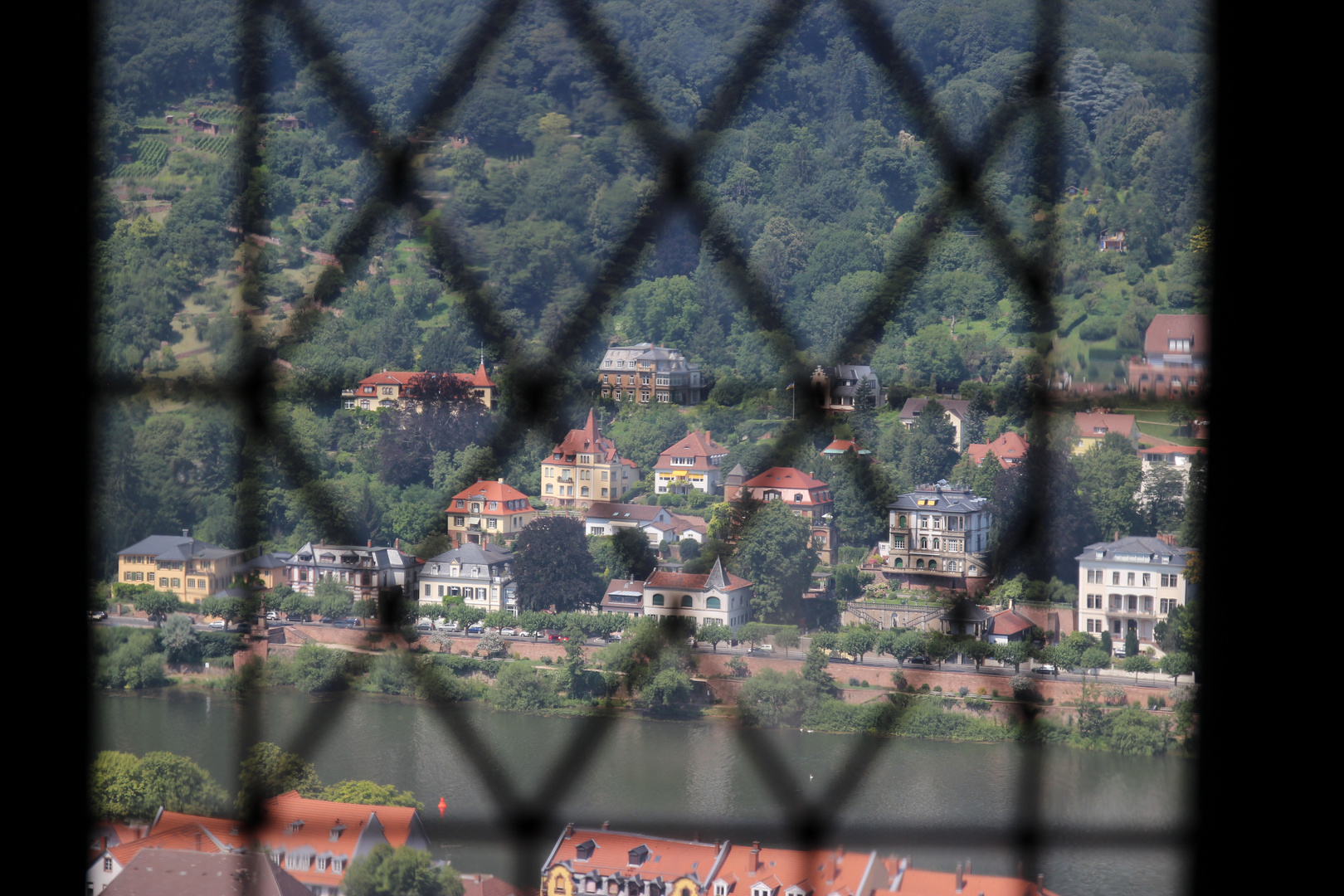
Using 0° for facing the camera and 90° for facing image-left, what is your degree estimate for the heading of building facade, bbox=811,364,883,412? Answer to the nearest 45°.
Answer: approximately 0°

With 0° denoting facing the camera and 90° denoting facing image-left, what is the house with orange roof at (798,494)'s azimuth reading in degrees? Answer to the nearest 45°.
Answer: approximately 0°
